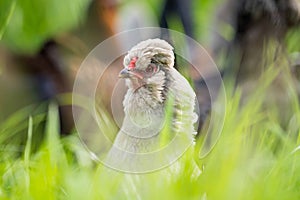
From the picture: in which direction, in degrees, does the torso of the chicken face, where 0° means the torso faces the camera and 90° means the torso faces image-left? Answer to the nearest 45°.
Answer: approximately 45°
